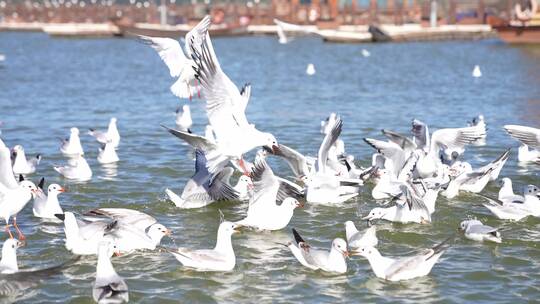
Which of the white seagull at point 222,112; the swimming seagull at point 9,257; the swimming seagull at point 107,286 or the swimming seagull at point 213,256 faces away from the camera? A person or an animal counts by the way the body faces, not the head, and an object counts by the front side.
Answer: the swimming seagull at point 107,286

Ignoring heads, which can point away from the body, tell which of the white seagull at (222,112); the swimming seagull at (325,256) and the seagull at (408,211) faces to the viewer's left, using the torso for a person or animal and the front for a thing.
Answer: the seagull

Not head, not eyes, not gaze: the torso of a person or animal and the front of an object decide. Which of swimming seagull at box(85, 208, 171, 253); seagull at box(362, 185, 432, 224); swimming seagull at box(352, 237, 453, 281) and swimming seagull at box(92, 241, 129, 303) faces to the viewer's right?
swimming seagull at box(85, 208, 171, 253)

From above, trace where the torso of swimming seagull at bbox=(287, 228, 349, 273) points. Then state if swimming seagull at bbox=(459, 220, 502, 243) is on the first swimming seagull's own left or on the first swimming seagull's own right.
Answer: on the first swimming seagull's own left

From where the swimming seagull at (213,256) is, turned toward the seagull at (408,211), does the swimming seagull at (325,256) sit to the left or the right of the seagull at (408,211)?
right

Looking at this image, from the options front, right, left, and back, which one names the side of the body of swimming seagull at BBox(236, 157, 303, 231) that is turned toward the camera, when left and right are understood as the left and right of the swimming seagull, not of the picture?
right

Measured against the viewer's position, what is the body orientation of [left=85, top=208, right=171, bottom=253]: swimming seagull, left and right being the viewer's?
facing to the right of the viewer

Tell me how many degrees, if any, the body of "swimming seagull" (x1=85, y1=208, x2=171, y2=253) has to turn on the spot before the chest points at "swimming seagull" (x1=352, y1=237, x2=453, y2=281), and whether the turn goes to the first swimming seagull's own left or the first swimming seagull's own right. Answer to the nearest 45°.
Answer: approximately 45° to the first swimming seagull's own right

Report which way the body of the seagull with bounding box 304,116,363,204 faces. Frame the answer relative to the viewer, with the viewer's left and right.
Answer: facing to the left of the viewer

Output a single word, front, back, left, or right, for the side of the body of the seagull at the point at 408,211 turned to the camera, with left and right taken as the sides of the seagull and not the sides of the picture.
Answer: left

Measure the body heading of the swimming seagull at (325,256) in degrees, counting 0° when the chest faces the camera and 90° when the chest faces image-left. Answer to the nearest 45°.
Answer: approximately 315°

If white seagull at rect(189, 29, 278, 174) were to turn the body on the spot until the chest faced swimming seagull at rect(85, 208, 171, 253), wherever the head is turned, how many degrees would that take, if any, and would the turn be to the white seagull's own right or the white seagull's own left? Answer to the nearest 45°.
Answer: approximately 135° to the white seagull's own right

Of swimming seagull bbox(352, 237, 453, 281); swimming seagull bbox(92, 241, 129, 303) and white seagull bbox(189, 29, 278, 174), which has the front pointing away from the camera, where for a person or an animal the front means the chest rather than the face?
swimming seagull bbox(92, 241, 129, 303)

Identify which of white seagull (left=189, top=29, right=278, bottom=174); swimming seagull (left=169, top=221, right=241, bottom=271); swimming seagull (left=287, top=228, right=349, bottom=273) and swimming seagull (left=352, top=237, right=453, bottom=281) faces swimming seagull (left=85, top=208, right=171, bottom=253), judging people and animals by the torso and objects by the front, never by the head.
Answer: swimming seagull (left=352, top=237, right=453, bottom=281)
